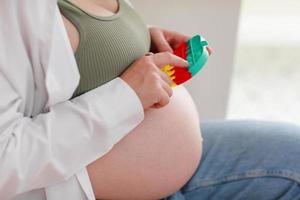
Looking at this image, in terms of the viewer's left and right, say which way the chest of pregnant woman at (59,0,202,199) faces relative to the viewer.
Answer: facing the viewer and to the right of the viewer
